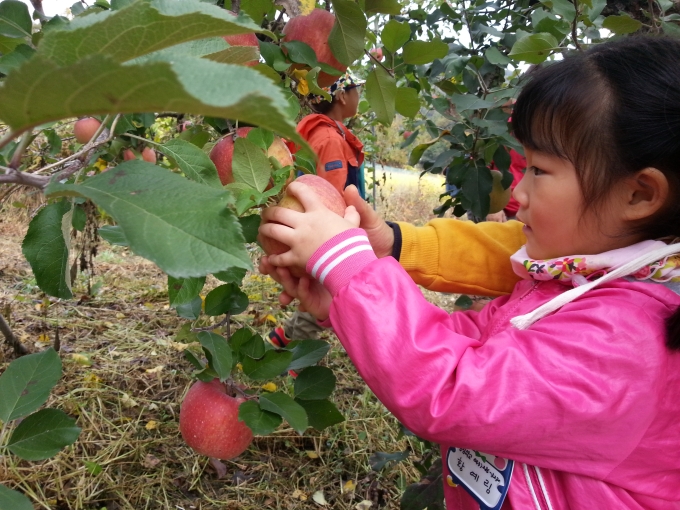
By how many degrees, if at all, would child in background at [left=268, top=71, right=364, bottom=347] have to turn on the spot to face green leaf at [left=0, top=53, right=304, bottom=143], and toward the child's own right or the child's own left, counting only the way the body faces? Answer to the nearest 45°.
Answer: approximately 90° to the child's own right

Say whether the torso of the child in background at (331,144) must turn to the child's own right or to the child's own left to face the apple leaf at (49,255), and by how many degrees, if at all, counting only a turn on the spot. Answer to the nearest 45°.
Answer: approximately 90° to the child's own right

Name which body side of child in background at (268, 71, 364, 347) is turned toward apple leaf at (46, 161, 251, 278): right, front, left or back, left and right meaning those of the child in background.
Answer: right
